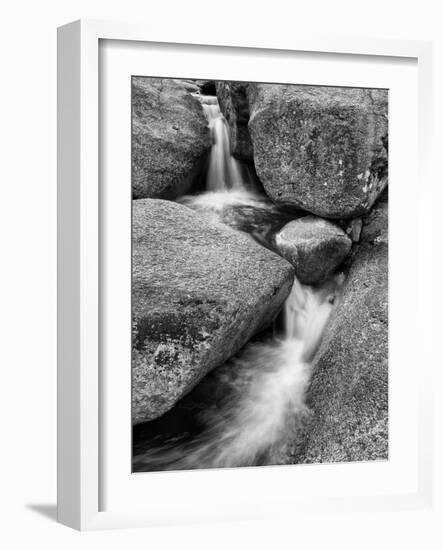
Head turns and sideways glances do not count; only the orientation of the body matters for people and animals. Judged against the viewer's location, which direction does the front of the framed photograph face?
facing the viewer and to the right of the viewer
